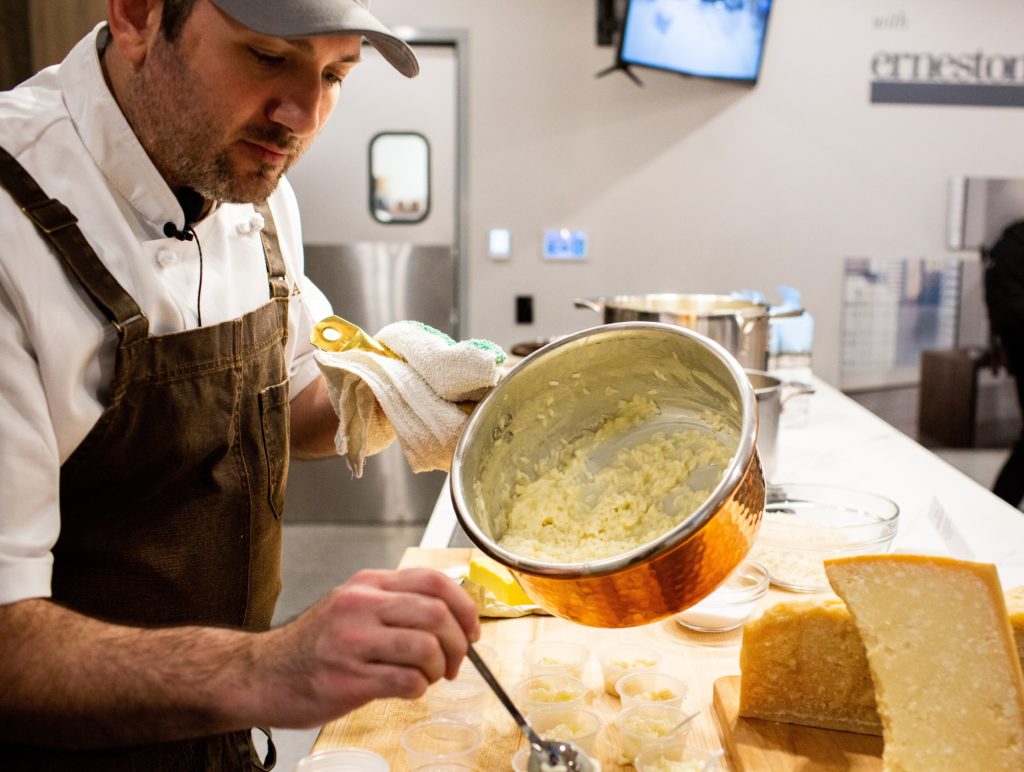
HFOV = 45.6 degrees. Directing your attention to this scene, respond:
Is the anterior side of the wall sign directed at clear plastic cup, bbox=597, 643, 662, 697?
yes

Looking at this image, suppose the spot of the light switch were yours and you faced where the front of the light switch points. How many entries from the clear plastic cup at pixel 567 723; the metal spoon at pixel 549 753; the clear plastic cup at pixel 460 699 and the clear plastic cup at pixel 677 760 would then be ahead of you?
4

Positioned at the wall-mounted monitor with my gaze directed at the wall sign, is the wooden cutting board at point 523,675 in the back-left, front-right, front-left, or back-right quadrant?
back-right

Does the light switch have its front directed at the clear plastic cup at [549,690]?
yes

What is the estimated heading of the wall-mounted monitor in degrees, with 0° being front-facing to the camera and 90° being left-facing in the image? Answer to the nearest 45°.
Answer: approximately 0°

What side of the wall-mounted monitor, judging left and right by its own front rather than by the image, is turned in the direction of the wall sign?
left

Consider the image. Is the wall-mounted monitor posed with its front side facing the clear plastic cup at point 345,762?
yes

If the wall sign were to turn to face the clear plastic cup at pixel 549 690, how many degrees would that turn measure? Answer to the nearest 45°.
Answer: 0° — it already faces it

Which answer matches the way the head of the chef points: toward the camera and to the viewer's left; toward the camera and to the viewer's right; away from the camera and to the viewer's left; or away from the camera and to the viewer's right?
toward the camera and to the viewer's right
